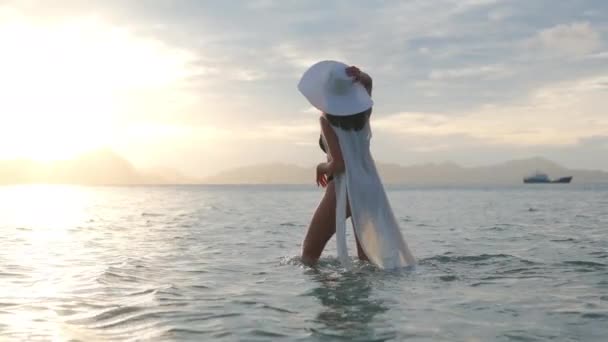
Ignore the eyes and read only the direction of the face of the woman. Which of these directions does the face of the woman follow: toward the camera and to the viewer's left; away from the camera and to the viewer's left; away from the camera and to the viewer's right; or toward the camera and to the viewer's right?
away from the camera and to the viewer's left

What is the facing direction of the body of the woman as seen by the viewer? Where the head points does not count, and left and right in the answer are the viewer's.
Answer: facing away from the viewer and to the left of the viewer
